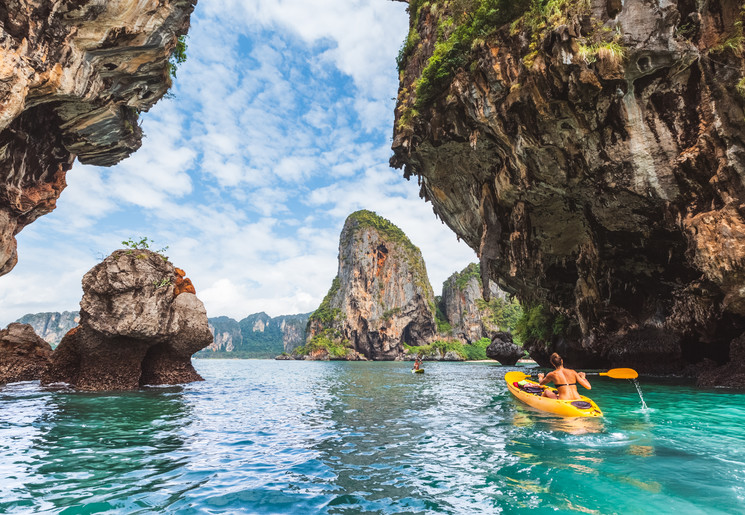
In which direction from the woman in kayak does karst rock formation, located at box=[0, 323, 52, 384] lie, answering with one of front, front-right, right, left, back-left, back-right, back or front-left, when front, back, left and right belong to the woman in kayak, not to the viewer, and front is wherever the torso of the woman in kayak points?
front-left

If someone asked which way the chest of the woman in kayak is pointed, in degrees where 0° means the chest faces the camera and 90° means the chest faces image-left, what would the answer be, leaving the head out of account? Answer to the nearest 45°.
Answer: approximately 135°

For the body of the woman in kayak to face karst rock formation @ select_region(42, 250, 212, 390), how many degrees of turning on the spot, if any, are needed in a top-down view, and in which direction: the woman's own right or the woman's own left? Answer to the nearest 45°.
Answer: approximately 45° to the woman's own left

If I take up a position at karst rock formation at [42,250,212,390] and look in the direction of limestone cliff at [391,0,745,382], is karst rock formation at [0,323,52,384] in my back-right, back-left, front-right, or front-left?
back-left

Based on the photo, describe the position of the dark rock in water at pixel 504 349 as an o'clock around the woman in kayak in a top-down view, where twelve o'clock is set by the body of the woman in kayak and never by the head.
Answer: The dark rock in water is roughly at 1 o'clock from the woman in kayak.
